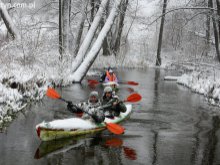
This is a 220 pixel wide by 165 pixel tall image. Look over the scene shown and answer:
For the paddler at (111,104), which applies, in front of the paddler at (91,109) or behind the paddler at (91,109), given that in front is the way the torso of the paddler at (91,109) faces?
behind

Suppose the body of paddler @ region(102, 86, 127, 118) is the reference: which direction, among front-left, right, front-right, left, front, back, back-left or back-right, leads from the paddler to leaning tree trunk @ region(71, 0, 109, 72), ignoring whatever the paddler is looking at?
back-right

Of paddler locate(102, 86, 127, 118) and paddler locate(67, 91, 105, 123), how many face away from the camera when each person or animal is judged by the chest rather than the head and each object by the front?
0

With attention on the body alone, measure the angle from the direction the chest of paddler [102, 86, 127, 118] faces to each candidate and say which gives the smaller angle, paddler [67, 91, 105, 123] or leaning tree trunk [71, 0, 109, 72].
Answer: the paddler

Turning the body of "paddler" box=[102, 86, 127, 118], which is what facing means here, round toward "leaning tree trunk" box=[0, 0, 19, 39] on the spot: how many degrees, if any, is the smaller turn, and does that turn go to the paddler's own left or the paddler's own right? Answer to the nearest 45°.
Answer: approximately 90° to the paddler's own right

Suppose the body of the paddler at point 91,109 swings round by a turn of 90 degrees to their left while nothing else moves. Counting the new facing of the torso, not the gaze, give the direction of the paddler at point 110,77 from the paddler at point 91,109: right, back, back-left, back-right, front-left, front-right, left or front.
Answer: back-left

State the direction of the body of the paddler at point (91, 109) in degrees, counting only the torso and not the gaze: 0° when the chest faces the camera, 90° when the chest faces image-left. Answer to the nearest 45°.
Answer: approximately 45°

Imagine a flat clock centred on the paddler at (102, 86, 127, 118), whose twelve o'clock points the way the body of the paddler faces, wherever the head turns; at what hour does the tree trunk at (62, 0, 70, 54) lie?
The tree trunk is roughly at 4 o'clock from the paddler.

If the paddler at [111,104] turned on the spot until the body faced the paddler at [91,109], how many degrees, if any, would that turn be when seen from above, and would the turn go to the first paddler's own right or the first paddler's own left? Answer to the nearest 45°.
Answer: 0° — they already face them

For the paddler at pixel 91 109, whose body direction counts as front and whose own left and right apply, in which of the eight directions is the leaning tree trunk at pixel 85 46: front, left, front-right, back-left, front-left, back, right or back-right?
back-right

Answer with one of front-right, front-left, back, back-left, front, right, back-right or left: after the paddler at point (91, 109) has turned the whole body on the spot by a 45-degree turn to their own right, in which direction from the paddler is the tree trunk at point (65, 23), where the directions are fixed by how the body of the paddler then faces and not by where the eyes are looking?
right
